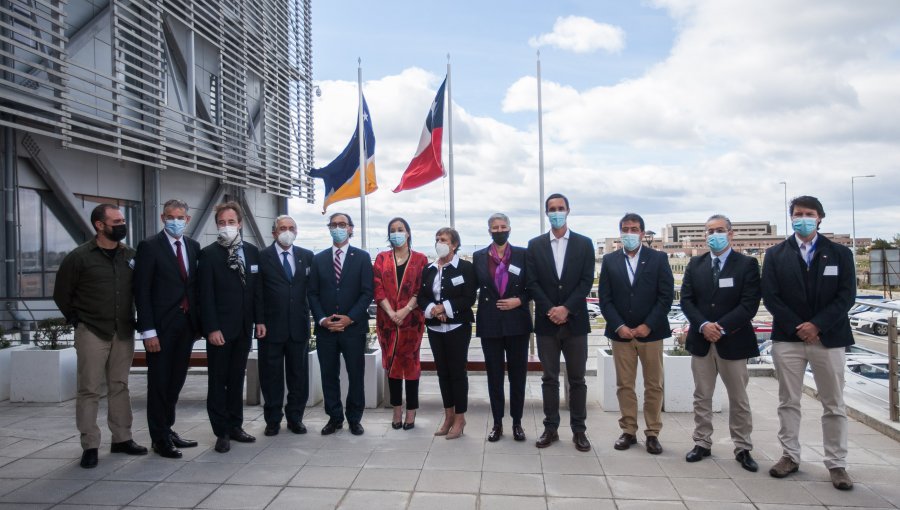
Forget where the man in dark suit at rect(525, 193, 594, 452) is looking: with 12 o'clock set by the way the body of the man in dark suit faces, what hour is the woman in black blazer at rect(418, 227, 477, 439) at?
The woman in black blazer is roughly at 3 o'clock from the man in dark suit.

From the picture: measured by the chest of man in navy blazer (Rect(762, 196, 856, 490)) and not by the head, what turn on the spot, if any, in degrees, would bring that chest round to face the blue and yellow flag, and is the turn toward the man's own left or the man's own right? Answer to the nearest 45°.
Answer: approximately 135° to the man's own right

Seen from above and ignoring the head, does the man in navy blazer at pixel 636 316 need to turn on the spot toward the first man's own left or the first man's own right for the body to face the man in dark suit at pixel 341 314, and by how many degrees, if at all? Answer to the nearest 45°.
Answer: approximately 90° to the first man's own right

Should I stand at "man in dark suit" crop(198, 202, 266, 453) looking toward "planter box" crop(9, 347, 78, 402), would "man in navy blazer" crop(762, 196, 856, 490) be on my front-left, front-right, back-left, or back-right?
back-right

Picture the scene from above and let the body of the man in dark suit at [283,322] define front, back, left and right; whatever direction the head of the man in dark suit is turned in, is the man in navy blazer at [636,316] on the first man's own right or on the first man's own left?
on the first man's own left

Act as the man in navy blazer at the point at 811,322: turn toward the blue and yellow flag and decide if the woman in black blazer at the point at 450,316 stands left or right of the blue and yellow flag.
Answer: left

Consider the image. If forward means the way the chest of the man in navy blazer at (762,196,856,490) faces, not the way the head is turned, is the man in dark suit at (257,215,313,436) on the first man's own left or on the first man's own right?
on the first man's own right
